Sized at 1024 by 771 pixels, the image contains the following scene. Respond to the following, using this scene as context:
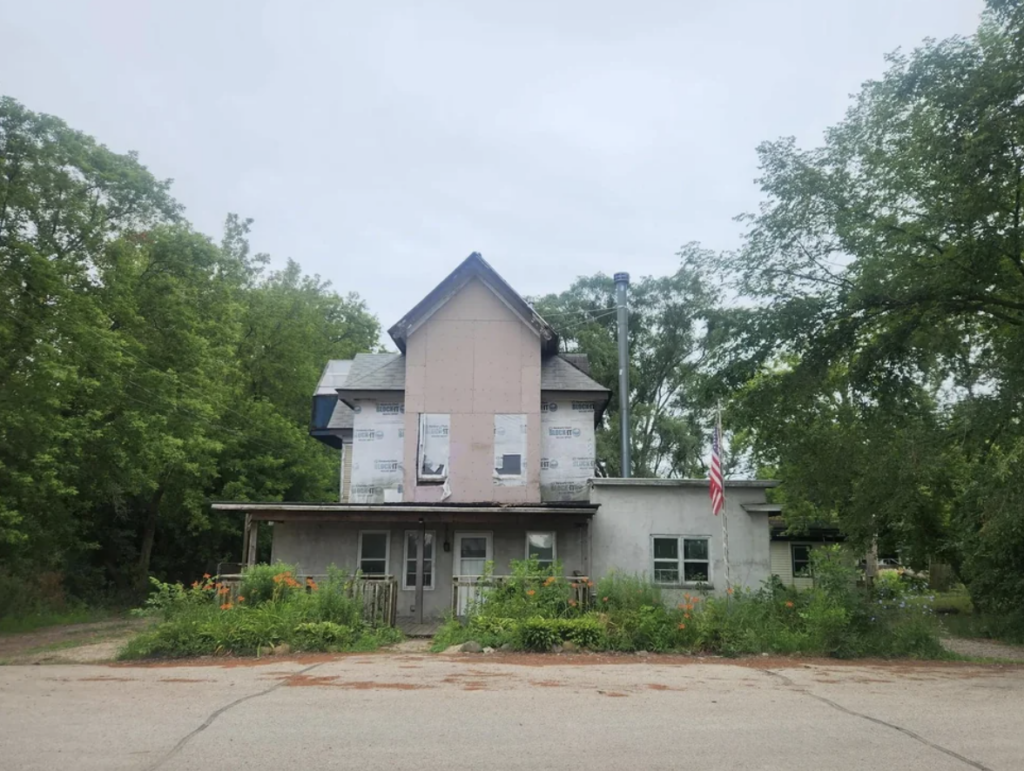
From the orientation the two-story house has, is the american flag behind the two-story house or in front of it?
in front

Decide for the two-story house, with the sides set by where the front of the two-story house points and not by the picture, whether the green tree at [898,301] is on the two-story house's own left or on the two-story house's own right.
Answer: on the two-story house's own left

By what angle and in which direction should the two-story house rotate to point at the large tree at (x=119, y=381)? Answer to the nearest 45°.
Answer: approximately 90° to its right

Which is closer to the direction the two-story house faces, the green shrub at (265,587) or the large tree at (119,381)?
the green shrub

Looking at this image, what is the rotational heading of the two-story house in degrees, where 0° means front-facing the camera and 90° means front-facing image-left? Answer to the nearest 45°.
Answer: approximately 0°

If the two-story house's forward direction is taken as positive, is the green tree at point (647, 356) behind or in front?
behind

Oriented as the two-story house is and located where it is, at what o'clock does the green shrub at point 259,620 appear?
The green shrub is roughly at 1 o'clock from the two-story house.

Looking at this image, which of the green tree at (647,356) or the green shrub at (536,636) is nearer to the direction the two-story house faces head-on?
the green shrub

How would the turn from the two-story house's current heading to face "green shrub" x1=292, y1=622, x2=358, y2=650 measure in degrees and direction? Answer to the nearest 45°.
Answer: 0° — it already faces it

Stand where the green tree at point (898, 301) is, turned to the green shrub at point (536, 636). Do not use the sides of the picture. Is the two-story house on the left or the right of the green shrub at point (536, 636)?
right

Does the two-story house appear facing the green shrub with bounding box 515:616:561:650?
yes
